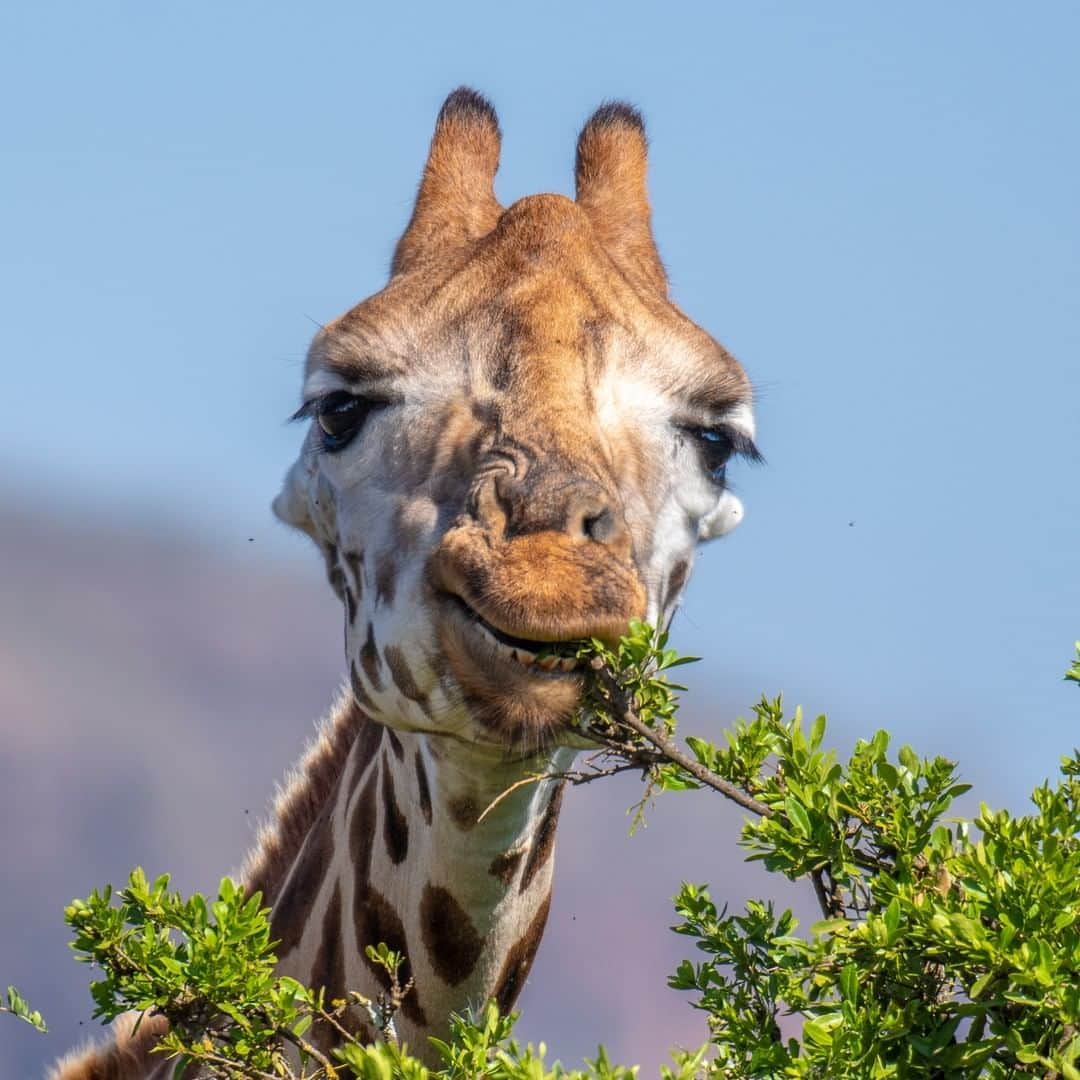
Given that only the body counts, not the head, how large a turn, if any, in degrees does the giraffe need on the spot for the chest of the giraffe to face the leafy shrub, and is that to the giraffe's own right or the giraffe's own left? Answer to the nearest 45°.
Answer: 0° — it already faces it

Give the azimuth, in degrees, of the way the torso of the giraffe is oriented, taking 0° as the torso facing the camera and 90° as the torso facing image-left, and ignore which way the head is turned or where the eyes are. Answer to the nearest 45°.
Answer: approximately 315°
